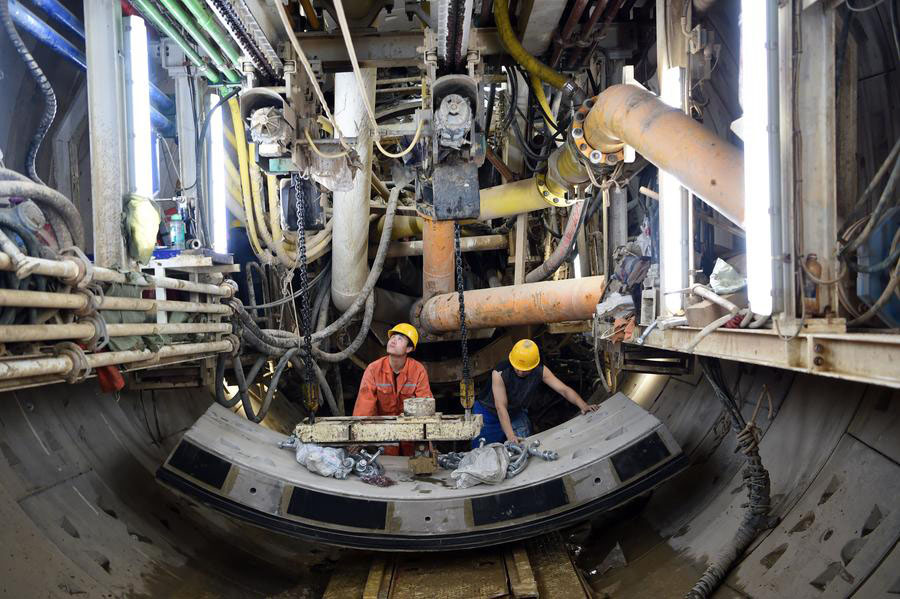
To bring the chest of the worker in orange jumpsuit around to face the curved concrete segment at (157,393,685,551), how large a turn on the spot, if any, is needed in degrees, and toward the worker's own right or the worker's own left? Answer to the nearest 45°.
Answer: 0° — they already face it

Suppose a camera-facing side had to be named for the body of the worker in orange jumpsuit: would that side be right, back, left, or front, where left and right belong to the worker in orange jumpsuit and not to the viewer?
front

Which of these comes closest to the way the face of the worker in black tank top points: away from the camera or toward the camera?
toward the camera

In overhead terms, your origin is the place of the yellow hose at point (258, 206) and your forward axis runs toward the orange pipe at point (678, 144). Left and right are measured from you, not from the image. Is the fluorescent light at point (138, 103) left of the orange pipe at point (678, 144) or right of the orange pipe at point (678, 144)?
right

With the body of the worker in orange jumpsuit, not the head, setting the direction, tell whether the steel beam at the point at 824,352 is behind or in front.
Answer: in front

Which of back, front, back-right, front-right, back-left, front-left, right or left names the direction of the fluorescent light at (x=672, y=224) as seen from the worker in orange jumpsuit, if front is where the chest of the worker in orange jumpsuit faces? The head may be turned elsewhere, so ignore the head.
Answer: front-left
